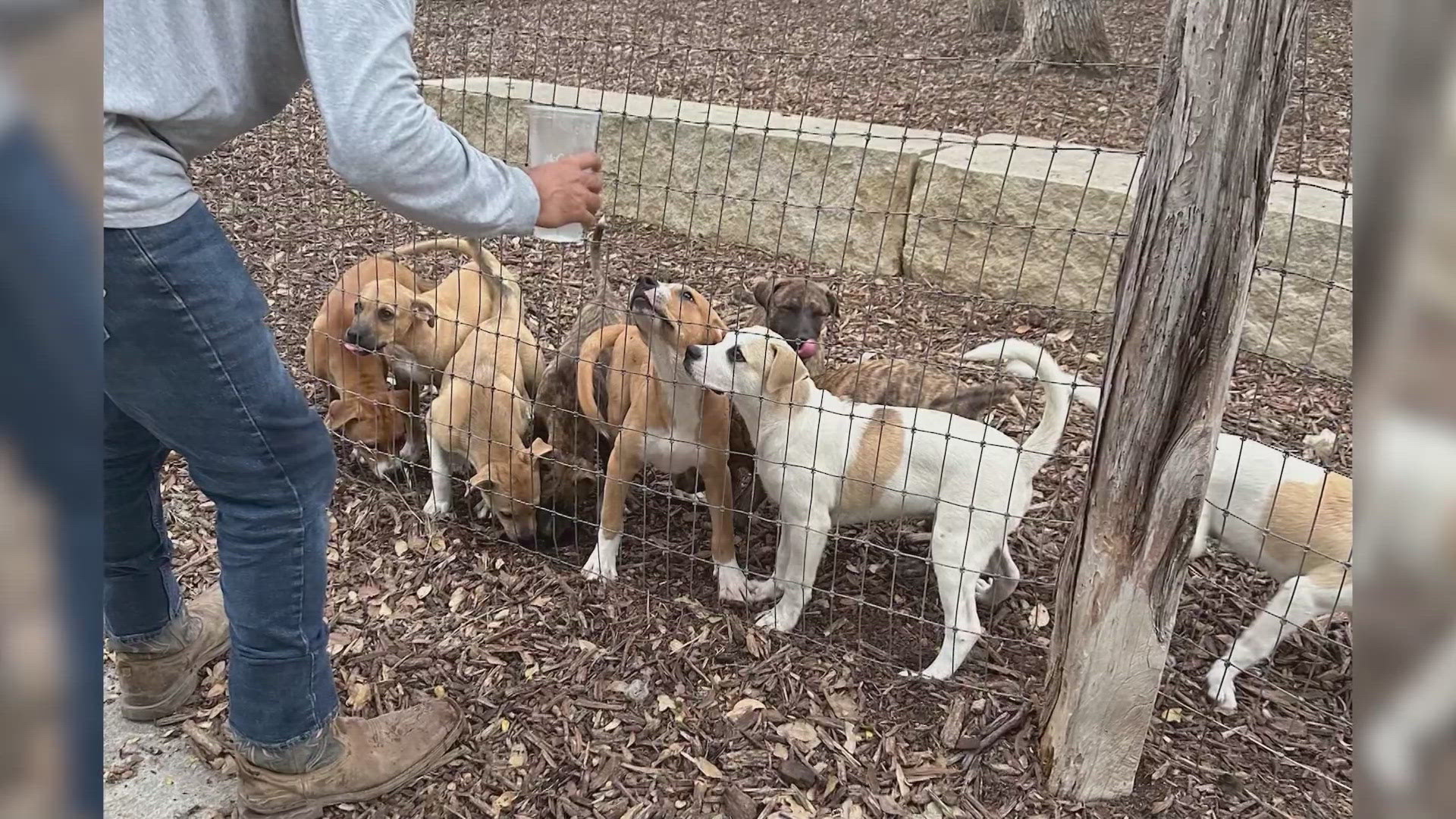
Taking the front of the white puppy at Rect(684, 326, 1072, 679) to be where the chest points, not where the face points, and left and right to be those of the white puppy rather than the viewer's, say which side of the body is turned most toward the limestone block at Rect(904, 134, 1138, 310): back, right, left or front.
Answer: right

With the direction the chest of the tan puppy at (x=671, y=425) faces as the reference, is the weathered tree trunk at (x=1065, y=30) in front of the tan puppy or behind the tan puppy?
behind

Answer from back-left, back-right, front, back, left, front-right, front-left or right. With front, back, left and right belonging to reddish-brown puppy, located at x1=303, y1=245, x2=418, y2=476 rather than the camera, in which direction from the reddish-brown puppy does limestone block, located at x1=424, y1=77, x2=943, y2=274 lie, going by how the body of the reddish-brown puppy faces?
back-left

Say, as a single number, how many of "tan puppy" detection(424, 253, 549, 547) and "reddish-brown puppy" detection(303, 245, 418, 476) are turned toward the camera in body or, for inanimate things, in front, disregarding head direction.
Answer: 2

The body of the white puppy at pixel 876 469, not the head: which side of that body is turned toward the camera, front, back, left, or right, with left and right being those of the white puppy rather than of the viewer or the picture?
left

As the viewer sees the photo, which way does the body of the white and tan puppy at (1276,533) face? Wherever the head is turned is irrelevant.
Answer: to the viewer's left

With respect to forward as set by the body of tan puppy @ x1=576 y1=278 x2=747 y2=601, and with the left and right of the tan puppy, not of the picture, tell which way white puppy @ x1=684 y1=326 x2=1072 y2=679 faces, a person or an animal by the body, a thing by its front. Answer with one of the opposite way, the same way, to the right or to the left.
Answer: to the right
